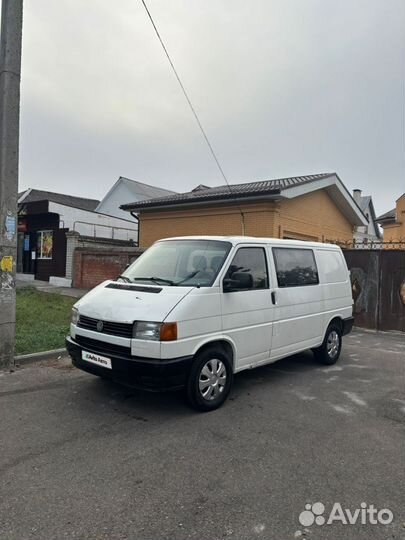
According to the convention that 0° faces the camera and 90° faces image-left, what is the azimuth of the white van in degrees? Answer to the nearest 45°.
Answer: approximately 45°

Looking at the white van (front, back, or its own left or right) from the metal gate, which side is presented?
back

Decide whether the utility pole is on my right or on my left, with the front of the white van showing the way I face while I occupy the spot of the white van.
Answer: on my right

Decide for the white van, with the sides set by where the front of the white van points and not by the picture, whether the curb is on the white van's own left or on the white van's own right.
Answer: on the white van's own right

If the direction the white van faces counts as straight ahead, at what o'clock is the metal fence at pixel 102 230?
The metal fence is roughly at 4 o'clock from the white van.
